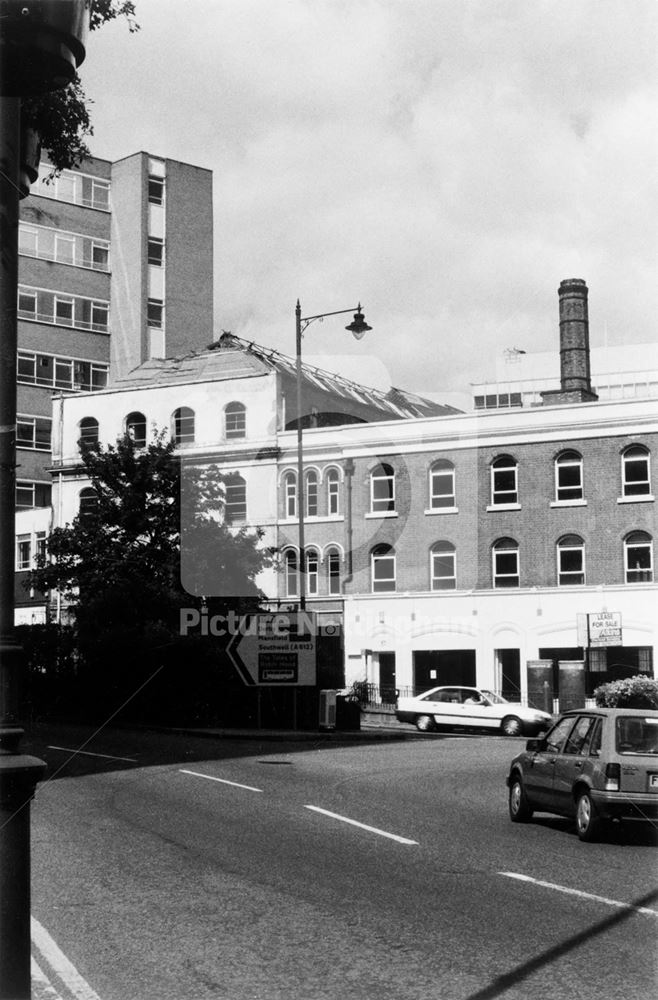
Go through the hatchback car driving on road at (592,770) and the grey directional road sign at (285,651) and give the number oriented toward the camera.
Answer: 1

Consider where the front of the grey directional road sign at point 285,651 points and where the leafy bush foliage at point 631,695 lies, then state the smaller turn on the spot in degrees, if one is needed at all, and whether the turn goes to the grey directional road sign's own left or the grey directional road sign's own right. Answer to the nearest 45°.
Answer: approximately 90° to the grey directional road sign's own left

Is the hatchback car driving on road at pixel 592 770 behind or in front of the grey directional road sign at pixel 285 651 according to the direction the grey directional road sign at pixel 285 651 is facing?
in front

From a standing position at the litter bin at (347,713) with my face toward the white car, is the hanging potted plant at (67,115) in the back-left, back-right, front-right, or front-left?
back-right

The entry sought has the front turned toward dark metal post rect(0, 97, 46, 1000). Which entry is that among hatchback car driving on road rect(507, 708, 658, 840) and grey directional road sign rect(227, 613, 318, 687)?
the grey directional road sign

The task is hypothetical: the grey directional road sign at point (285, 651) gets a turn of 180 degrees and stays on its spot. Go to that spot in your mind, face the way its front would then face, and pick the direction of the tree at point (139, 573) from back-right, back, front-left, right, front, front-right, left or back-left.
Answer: front-left

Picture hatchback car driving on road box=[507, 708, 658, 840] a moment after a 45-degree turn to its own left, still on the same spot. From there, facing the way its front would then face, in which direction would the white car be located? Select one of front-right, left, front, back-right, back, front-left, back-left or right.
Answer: right

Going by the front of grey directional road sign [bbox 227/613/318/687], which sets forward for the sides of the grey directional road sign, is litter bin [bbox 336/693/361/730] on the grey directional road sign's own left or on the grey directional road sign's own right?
on the grey directional road sign's own left

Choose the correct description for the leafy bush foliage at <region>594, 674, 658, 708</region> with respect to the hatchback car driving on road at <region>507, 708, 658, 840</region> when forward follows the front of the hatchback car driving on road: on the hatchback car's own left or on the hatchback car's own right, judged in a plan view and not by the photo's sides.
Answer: on the hatchback car's own right

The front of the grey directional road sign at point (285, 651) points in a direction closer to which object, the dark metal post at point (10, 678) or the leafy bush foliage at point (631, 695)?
the dark metal post

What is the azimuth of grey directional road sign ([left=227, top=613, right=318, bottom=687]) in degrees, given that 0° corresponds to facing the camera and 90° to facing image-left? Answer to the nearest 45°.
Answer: approximately 0°
